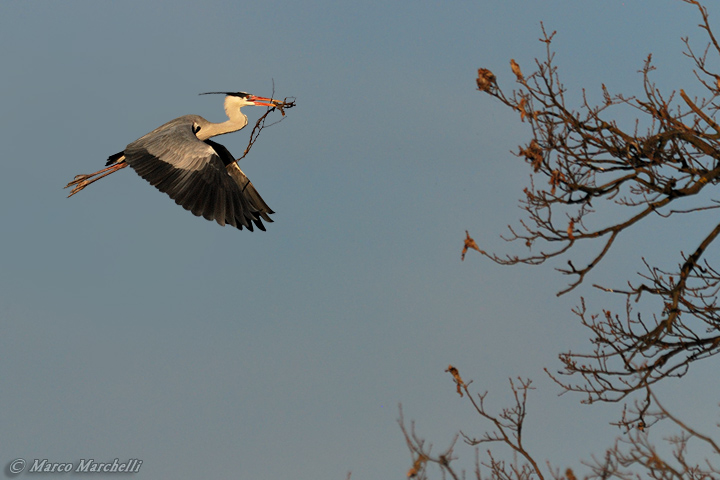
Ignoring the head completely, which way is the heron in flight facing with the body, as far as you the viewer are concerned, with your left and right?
facing to the right of the viewer
